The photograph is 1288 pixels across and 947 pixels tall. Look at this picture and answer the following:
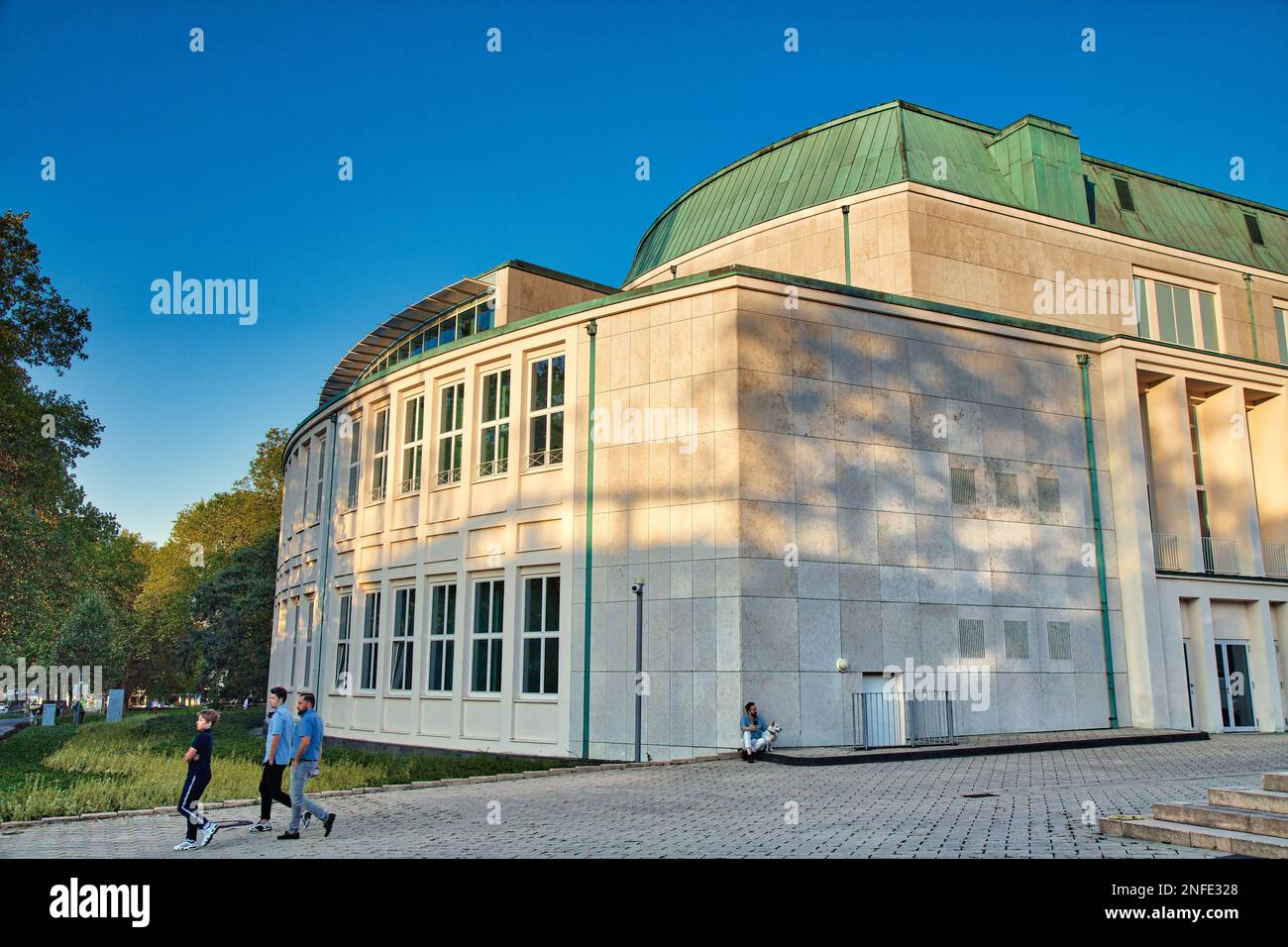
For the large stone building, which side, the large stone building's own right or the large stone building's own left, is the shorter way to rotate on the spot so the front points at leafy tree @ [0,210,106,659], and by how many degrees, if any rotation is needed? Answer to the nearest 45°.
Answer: approximately 135° to the large stone building's own right

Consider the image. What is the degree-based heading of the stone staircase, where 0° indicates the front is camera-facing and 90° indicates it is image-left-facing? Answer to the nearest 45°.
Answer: approximately 45°

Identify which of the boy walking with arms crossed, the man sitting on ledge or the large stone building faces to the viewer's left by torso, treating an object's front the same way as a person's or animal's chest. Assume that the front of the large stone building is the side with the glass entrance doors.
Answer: the boy walking with arms crossed

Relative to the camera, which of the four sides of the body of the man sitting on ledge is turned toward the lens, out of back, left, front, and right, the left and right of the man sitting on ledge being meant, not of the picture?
front

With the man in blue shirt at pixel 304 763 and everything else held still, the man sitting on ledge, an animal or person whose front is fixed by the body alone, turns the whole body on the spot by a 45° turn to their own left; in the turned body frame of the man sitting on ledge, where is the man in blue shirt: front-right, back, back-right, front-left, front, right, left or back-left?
right
